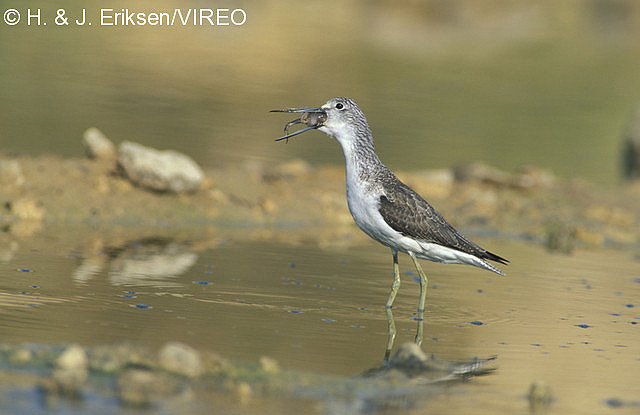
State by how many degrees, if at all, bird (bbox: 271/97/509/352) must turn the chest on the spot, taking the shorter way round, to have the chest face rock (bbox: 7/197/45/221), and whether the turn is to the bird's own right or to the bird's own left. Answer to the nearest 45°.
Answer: approximately 45° to the bird's own right

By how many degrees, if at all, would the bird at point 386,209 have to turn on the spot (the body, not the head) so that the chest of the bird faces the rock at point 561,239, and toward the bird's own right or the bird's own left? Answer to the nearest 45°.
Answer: approximately 135° to the bird's own right

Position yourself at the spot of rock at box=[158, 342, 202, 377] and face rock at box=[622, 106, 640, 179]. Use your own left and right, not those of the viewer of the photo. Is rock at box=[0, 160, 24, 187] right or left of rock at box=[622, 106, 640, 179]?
left

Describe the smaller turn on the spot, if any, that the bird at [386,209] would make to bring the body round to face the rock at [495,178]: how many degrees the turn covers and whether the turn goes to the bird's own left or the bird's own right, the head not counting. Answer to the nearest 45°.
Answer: approximately 90° to the bird's own right

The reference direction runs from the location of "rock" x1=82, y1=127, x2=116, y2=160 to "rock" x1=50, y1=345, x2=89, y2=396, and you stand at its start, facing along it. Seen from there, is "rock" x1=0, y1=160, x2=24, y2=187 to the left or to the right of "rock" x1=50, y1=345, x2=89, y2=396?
right

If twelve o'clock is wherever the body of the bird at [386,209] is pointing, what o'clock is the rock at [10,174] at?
The rock is roughly at 1 o'clock from the bird.

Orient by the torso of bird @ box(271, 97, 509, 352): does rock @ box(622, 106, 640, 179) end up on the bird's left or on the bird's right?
on the bird's right

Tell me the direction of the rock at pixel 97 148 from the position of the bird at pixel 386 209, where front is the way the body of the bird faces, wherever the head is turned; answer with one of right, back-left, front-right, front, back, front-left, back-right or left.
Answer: front-right

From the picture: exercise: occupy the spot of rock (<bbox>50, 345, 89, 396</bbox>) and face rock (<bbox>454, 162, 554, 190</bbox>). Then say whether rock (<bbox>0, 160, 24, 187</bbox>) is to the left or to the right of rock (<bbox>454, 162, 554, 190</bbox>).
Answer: left

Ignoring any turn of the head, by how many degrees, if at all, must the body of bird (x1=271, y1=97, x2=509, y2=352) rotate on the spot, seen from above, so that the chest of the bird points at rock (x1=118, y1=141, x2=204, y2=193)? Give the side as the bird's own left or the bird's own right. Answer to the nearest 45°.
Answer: approximately 45° to the bird's own right

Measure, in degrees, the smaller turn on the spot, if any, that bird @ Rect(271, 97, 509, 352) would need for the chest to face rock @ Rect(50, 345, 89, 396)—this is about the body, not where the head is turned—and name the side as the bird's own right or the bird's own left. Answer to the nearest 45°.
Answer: approximately 45° to the bird's own left

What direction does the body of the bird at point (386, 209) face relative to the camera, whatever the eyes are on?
to the viewer's left

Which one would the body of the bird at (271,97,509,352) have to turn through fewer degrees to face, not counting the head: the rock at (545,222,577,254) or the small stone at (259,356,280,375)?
the small stone
